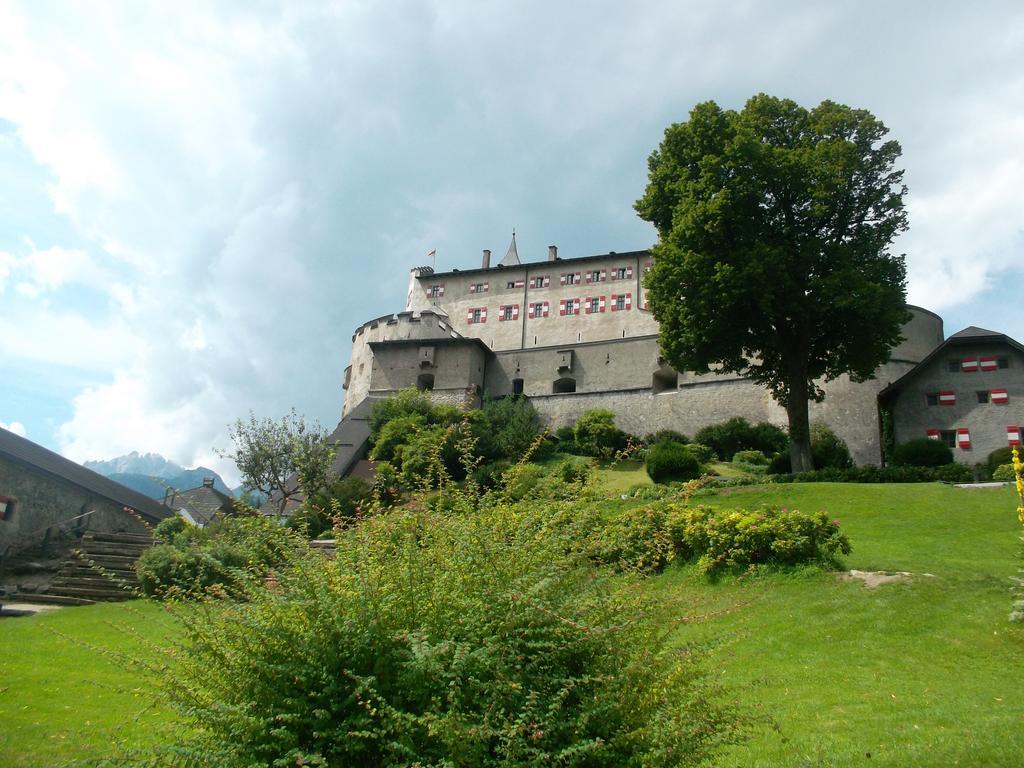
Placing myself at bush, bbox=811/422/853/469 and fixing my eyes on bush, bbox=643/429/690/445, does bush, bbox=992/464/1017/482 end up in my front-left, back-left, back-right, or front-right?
back-left

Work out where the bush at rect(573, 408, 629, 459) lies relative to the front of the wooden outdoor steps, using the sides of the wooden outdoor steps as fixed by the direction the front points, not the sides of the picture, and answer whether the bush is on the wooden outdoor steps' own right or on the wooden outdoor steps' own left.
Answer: on the wooden outdoor steps' own left

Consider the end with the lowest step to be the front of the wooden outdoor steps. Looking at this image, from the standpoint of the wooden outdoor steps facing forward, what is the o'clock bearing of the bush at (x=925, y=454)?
The bush is roughly at 9 o'clock from the wooden outdoor steps.

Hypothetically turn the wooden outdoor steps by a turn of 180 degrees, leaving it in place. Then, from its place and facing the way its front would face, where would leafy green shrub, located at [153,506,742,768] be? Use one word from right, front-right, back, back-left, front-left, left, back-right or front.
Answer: back

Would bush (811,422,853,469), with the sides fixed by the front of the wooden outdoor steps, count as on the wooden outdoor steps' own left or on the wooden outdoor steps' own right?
on the wooden outdoor steps' own left

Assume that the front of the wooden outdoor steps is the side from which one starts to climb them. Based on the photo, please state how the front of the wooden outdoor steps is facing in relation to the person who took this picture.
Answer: facing the viewer

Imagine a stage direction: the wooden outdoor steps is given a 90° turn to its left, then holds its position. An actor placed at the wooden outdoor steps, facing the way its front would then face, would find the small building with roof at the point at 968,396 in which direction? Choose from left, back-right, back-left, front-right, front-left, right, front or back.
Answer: front
